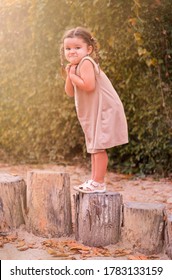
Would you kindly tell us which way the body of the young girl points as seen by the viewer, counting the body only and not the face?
to the viewer's left
